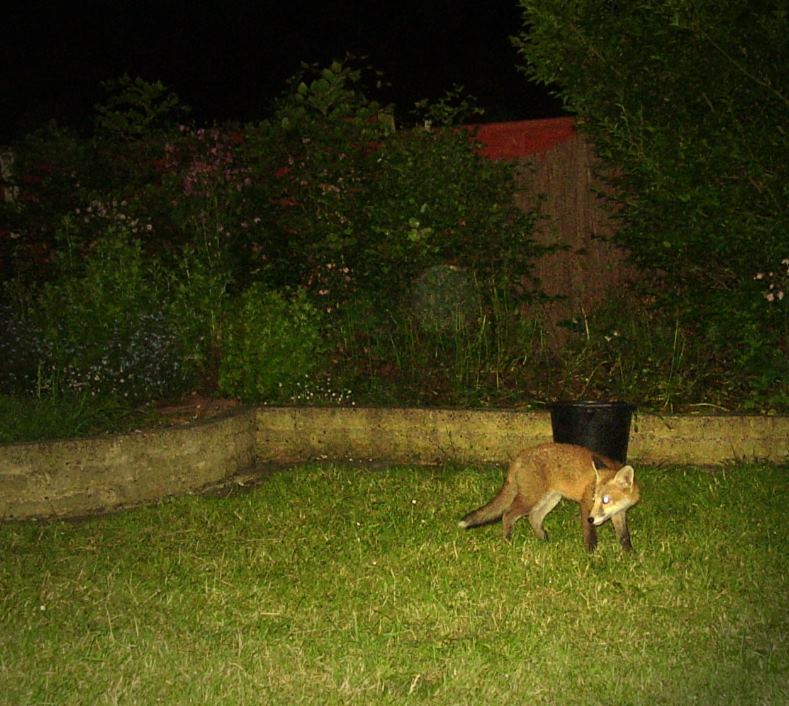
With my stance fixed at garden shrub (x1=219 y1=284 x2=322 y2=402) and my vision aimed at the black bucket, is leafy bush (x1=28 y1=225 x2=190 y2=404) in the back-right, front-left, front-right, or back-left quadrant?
back-right

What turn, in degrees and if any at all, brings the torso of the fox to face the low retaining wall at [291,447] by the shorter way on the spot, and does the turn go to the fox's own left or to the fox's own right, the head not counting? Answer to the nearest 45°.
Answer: approximately 180°

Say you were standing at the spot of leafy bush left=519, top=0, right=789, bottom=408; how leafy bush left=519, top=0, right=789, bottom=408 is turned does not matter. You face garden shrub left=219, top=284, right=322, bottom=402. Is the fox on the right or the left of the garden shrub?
left

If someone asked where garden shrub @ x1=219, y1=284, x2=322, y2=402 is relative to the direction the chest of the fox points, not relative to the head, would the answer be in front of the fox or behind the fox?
behind

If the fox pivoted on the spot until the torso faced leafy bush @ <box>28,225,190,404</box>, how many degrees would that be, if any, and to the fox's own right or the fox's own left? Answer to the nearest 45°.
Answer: approximately 180°

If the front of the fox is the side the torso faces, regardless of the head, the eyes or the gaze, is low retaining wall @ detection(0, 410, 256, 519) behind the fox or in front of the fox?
behind

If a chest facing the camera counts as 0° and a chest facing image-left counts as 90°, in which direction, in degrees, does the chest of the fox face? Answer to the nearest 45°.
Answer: approximately 315°

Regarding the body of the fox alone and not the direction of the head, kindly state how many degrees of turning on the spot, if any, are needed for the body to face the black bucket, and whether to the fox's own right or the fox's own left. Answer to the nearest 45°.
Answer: approximately 135° to the fox's own left

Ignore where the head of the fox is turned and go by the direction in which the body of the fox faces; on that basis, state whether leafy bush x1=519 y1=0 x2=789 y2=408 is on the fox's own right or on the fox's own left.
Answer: on the fox's own left
